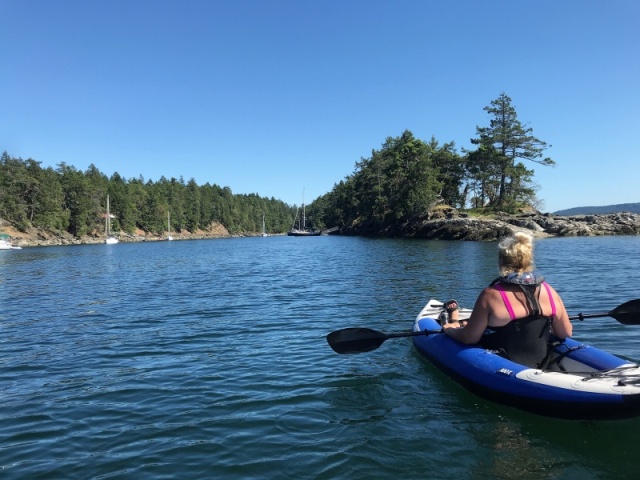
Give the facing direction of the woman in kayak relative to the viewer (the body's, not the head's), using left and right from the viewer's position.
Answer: facing away from the viewer and to the left of the viewer

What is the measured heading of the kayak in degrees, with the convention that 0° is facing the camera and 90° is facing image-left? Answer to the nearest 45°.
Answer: approximately 135°
